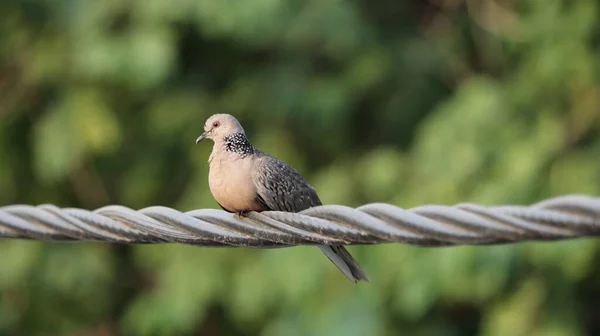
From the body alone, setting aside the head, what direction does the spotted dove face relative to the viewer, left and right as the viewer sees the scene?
facing the viewer and to the left of the viewer
